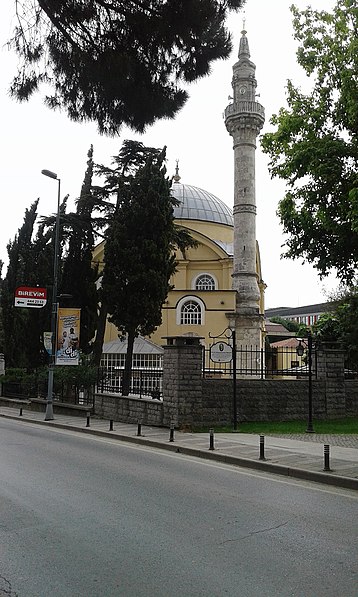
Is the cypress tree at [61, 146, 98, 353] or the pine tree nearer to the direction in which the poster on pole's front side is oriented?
the pine tree

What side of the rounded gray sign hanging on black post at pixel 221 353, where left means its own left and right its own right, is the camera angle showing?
front

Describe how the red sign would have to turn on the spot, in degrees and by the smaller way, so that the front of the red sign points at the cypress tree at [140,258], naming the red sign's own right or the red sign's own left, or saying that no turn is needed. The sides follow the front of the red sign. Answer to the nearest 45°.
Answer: approximately 90° to the red sign's own left

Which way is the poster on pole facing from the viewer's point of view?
toward the camera

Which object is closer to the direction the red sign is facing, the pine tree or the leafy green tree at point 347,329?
the pine tree

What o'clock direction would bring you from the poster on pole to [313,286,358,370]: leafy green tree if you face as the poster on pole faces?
The leafy green tree is roughly at 8 o'clock from the poster on pole.

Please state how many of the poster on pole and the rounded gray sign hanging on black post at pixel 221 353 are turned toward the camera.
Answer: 2

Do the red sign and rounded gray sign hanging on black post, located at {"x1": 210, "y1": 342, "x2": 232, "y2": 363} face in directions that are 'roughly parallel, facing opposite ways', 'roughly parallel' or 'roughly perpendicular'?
roughly parallel

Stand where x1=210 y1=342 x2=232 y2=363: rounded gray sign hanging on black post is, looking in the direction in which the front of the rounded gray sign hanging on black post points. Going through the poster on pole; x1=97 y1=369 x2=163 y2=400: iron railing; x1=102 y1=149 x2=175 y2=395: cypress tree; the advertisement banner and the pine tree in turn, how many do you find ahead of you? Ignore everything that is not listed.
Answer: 1

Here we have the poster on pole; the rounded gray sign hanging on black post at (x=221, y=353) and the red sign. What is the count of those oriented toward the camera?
3
